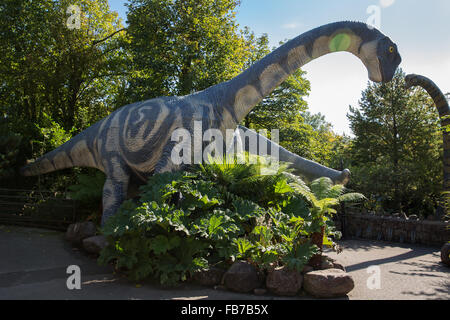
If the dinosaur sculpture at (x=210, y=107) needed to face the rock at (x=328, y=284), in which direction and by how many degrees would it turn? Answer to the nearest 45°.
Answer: approximately 45° to its right

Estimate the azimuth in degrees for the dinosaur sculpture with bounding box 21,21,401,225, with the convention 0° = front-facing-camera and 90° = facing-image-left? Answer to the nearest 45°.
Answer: approximately 270°

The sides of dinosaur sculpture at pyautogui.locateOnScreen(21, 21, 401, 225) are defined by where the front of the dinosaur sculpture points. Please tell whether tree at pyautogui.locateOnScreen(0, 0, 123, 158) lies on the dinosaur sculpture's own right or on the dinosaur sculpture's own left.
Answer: on the dinosaur sculpture's own left
